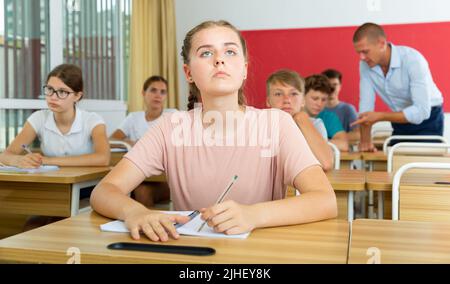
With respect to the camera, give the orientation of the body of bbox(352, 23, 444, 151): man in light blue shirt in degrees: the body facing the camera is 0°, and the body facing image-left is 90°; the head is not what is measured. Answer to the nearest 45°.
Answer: approximately 45°

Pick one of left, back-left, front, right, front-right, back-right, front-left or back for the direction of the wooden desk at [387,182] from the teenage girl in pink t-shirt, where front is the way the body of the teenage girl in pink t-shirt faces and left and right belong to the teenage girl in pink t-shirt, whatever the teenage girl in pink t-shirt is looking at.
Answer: back-left

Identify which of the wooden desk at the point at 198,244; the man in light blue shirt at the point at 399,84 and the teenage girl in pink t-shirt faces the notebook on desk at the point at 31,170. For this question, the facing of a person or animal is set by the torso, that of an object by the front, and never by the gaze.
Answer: the man in light blue shirt

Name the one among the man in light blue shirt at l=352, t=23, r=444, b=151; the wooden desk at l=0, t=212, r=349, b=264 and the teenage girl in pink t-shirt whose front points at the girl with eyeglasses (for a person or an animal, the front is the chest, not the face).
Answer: the man in light blue shirt

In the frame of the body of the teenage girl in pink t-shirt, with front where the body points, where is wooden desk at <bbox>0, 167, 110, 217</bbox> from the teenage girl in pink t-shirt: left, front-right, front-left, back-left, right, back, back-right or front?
back-right

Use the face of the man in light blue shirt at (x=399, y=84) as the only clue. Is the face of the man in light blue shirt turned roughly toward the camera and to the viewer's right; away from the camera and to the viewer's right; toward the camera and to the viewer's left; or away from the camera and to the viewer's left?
toward the camera and to the viewer's left

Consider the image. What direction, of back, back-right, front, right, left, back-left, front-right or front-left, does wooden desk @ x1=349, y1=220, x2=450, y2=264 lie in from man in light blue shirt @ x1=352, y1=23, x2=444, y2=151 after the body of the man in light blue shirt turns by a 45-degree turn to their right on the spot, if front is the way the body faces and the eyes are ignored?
left

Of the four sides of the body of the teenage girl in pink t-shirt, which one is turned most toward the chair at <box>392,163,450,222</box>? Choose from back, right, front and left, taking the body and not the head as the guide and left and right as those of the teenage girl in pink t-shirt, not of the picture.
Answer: left
